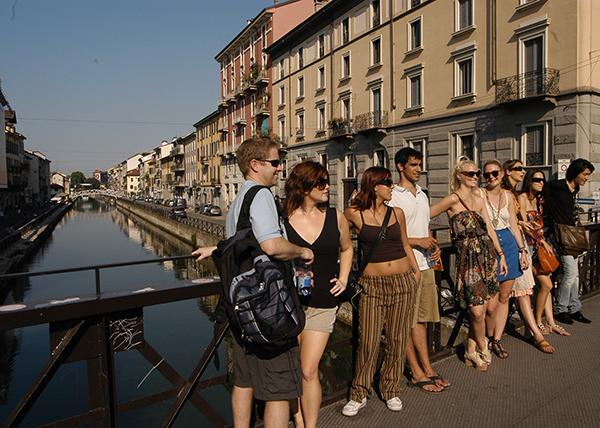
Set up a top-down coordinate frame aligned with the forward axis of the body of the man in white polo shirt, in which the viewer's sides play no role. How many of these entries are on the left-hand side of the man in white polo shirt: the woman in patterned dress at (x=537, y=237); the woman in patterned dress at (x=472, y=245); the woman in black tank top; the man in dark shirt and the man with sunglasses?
3

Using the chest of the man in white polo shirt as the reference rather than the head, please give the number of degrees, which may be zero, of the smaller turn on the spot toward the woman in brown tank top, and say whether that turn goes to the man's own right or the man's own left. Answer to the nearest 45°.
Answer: approximately 90° to the man's own right

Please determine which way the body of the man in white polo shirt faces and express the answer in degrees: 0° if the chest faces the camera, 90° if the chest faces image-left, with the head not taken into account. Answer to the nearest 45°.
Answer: approximately 315°

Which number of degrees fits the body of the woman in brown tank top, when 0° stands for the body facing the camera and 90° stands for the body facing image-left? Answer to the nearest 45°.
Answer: approximately 0°

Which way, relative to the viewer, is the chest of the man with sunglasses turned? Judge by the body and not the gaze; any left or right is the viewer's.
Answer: facing to the right of the viewer

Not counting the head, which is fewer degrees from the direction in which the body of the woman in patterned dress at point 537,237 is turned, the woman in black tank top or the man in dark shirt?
the woman in black tank top

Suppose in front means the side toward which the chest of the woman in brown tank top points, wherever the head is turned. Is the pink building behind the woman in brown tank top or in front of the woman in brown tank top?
behind

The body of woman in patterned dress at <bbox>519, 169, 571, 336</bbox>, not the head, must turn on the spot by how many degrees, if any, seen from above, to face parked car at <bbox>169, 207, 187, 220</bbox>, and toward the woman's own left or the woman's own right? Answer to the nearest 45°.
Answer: approximately 180°

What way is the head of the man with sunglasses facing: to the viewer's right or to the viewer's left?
to the viewer's right
